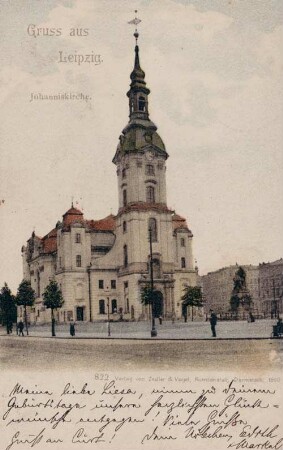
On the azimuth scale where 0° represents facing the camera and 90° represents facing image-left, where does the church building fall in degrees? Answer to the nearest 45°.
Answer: approximately 315°

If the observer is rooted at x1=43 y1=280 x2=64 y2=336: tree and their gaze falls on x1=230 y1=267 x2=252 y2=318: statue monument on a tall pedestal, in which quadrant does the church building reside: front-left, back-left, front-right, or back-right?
front-left

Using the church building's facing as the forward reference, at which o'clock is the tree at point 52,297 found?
The tree is roughly at 2 o'clock from the church building.
